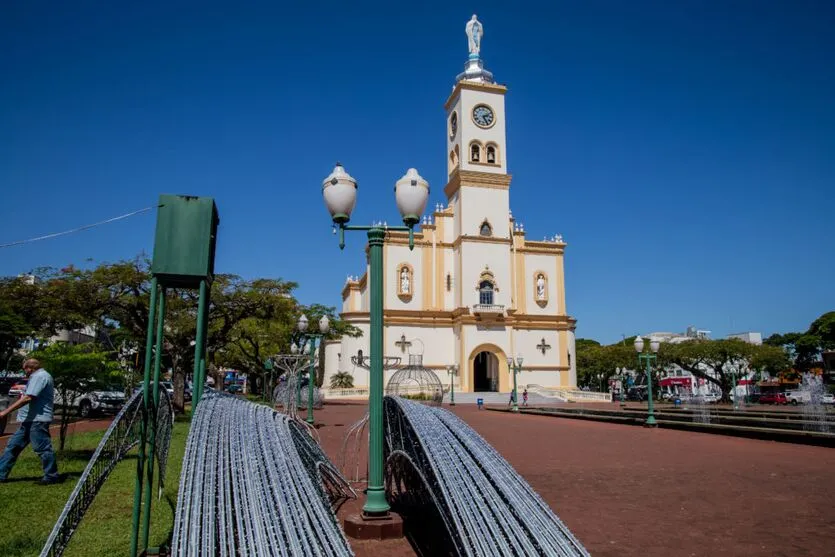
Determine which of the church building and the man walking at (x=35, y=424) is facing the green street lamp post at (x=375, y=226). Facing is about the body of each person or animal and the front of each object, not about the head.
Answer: the church building

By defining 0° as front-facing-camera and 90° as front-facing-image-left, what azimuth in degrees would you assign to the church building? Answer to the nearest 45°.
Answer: approximately 0°

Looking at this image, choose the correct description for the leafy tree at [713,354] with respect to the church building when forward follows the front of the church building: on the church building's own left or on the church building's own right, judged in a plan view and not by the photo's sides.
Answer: on the church building's own left

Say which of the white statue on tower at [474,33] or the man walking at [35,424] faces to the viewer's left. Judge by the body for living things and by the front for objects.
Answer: the man walking

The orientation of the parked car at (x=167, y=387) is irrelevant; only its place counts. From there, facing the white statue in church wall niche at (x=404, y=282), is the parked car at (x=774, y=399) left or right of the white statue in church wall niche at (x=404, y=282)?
right

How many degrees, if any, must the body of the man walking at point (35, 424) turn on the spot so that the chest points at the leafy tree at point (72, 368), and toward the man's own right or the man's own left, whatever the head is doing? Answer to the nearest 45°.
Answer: approximately 90° to the man's own right

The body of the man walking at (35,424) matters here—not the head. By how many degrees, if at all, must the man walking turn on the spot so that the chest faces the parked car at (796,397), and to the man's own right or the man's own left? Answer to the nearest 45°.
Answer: approximately 180°

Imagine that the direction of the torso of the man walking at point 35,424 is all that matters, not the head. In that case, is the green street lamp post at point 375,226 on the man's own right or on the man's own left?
on the man's own left
